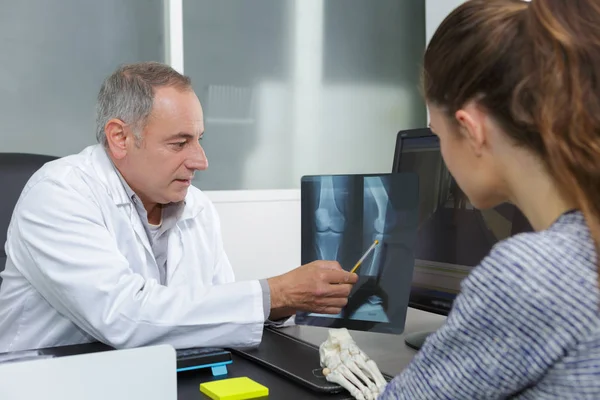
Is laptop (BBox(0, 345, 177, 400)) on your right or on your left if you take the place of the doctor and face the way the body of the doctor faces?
on your right

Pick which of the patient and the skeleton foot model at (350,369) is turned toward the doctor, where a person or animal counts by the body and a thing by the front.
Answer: the patient

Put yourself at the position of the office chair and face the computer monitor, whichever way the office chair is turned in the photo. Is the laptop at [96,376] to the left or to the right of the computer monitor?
right

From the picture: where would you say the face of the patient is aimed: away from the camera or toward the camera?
away from the camera

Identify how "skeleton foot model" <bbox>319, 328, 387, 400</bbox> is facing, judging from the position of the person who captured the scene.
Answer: facing the viewer and to the right of the viewer

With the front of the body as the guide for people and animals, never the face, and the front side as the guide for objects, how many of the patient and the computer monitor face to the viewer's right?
0

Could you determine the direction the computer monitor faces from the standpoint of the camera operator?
facing the viewer and to the left of the viewer

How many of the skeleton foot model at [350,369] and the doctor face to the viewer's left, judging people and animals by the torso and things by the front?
0

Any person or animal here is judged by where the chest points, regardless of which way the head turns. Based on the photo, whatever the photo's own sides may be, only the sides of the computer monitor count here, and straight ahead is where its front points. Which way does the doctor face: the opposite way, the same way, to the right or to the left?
to the left

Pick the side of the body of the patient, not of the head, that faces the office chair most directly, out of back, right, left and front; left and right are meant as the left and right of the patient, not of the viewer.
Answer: front

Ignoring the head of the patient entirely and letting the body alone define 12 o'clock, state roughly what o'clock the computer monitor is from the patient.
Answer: The computer monitor is roughly at 1 o'clock from the patient.

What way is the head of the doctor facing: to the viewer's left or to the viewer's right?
to the viewer's right

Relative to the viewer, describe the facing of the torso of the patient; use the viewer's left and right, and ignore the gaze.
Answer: facing away from the viewer and to the left of the viewer

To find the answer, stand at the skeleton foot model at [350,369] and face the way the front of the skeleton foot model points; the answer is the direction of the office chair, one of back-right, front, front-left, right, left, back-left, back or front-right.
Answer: back

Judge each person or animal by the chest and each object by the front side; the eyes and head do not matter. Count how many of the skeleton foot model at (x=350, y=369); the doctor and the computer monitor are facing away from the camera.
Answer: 0
